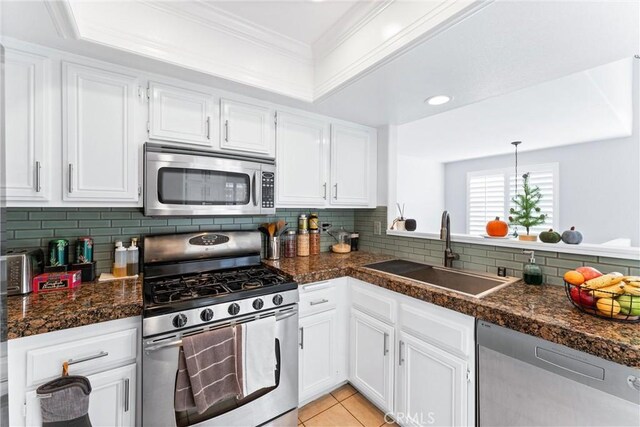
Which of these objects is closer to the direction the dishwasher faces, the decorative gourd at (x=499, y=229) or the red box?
the red box

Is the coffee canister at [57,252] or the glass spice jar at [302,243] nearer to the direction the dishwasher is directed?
the coffee canister

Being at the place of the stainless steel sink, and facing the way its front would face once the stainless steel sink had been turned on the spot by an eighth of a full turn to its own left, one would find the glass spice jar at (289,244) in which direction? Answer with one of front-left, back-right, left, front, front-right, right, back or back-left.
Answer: right

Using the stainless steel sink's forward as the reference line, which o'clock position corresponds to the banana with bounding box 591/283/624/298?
The banana is roughly at 9 o'clock from the stainless steel sink.

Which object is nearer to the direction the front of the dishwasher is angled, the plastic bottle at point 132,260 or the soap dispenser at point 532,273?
the plastic bottle

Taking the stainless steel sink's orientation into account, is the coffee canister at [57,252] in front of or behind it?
in front

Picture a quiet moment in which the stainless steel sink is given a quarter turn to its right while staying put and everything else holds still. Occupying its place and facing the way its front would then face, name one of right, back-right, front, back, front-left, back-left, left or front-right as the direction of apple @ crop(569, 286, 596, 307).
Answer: back

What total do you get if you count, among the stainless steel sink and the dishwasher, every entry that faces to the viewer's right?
0

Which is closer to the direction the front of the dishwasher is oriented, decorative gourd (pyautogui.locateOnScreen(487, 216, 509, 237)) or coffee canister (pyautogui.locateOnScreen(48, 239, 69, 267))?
the coffee canister

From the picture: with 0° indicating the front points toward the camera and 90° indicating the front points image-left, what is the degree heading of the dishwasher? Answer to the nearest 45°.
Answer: approximately 45°

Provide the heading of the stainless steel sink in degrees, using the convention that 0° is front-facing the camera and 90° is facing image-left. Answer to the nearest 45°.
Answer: approximately 45°
